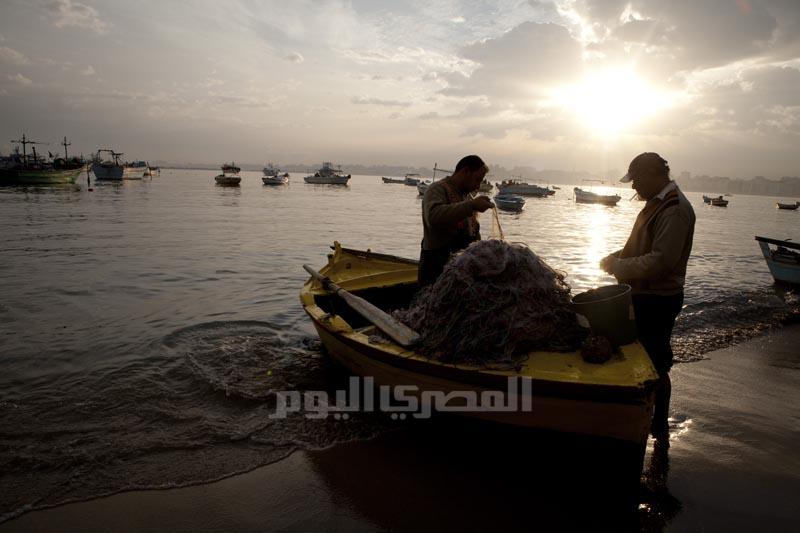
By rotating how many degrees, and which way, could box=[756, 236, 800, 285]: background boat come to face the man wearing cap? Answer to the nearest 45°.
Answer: approximately 90° to its left

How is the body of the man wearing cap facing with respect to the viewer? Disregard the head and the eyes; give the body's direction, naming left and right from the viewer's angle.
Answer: facing to the left of the viewer

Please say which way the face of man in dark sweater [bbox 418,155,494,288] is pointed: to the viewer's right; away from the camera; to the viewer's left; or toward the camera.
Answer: to the viewer's right

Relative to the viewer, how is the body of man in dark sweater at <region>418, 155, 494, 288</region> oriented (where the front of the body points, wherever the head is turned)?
to the viewer's right

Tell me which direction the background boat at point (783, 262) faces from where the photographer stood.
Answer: facing to the left of the viewer

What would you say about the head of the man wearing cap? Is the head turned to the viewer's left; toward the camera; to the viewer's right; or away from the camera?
to the viewer's left

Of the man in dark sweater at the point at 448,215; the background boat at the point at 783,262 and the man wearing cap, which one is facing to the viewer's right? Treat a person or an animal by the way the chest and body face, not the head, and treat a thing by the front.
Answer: the man in dark sweater

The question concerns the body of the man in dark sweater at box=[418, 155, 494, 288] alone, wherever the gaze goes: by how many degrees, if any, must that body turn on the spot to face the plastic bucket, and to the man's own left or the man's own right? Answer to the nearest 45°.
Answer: approximately 45° to the man's own right
